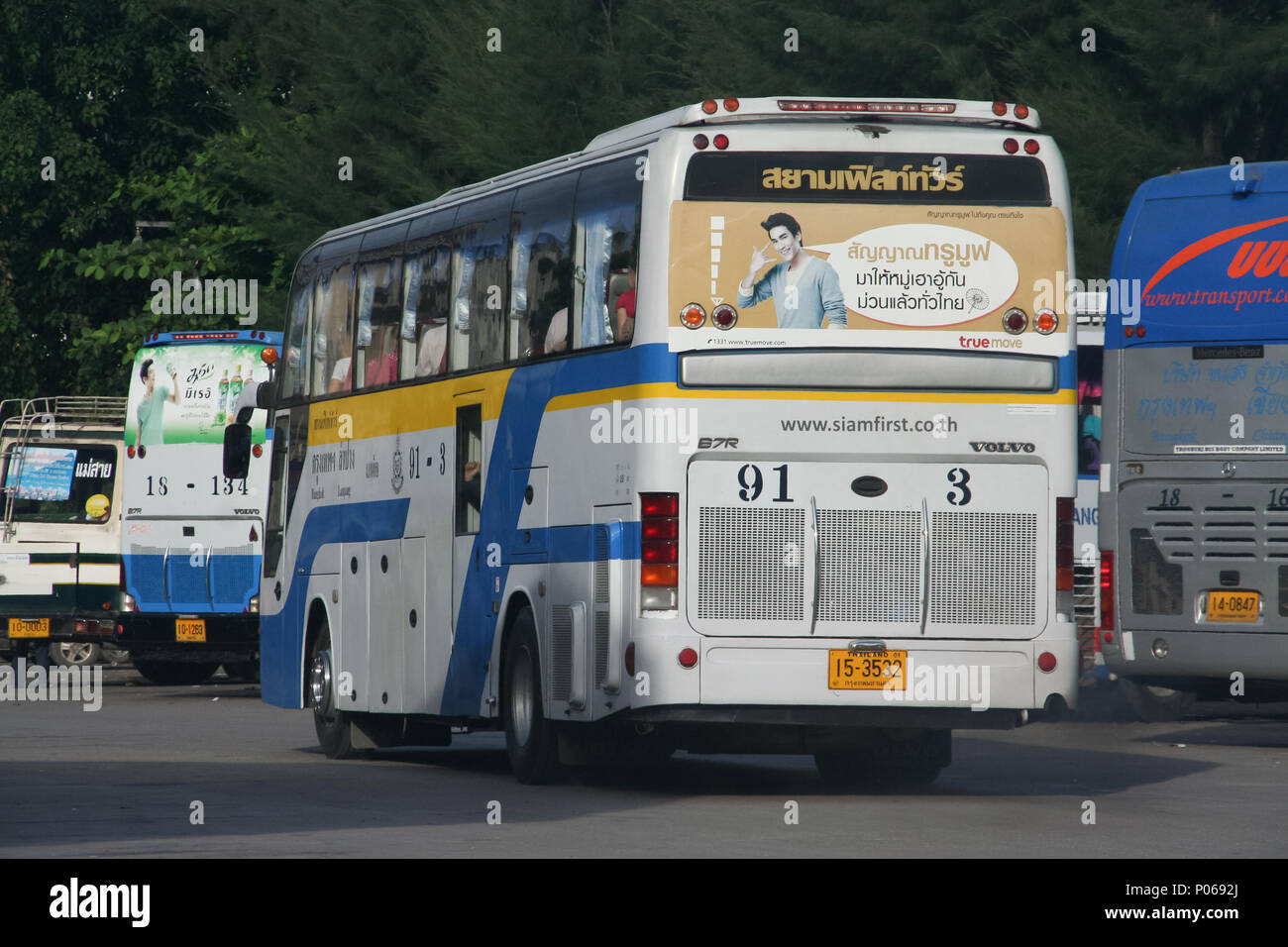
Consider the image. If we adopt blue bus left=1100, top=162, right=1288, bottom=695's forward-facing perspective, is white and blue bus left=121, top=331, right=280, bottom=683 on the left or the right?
on its left

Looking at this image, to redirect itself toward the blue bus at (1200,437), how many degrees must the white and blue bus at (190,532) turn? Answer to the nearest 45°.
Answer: approximately 135° to its right

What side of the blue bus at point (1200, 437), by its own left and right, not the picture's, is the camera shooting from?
back

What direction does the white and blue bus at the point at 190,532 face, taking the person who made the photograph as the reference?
facing away from the viewer

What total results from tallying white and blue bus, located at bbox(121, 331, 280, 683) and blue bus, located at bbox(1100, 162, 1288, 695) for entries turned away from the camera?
2
